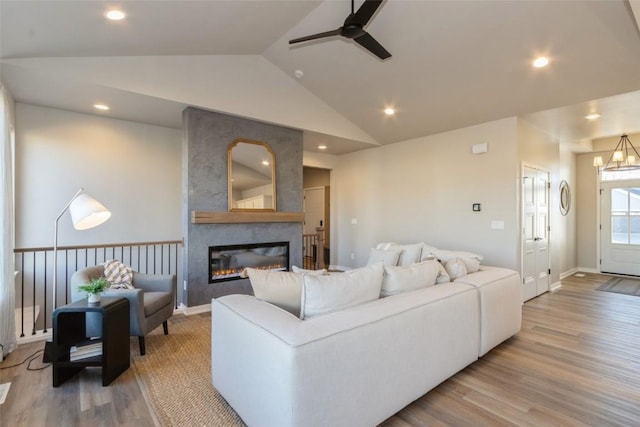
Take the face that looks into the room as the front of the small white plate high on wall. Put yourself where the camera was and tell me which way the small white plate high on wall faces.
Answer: facing the viewer

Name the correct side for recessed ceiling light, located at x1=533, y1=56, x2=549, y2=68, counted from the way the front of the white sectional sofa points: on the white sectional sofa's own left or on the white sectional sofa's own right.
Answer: on the white sectional sofa's own right

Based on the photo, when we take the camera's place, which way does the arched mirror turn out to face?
facing the viewer and to the right of the viewer

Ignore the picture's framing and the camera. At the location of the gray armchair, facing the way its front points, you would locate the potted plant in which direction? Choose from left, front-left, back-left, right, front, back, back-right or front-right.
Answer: right

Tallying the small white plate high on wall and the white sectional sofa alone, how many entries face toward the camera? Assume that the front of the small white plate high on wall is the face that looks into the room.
1

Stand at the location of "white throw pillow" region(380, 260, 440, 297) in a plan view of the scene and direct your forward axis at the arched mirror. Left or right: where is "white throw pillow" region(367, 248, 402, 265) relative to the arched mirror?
right

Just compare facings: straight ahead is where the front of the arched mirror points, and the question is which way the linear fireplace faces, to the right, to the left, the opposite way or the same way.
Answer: the same way

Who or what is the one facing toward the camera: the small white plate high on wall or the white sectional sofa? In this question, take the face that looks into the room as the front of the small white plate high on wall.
the small white plate high on wall

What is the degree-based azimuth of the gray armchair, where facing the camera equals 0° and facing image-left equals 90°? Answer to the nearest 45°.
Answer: approximately 315°

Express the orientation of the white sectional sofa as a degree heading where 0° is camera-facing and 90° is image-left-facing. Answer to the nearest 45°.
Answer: approximately 135°

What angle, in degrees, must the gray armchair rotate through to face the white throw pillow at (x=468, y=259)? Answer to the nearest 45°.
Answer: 0° — it already faces it

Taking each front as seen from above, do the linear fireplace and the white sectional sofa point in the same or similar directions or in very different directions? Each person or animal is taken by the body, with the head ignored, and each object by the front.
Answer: very different directions

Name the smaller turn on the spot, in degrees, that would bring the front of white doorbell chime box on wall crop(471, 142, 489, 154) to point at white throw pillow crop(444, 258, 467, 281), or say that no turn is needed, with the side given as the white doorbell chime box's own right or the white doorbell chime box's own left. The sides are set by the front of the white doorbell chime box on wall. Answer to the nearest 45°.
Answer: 0° — it already faces it
